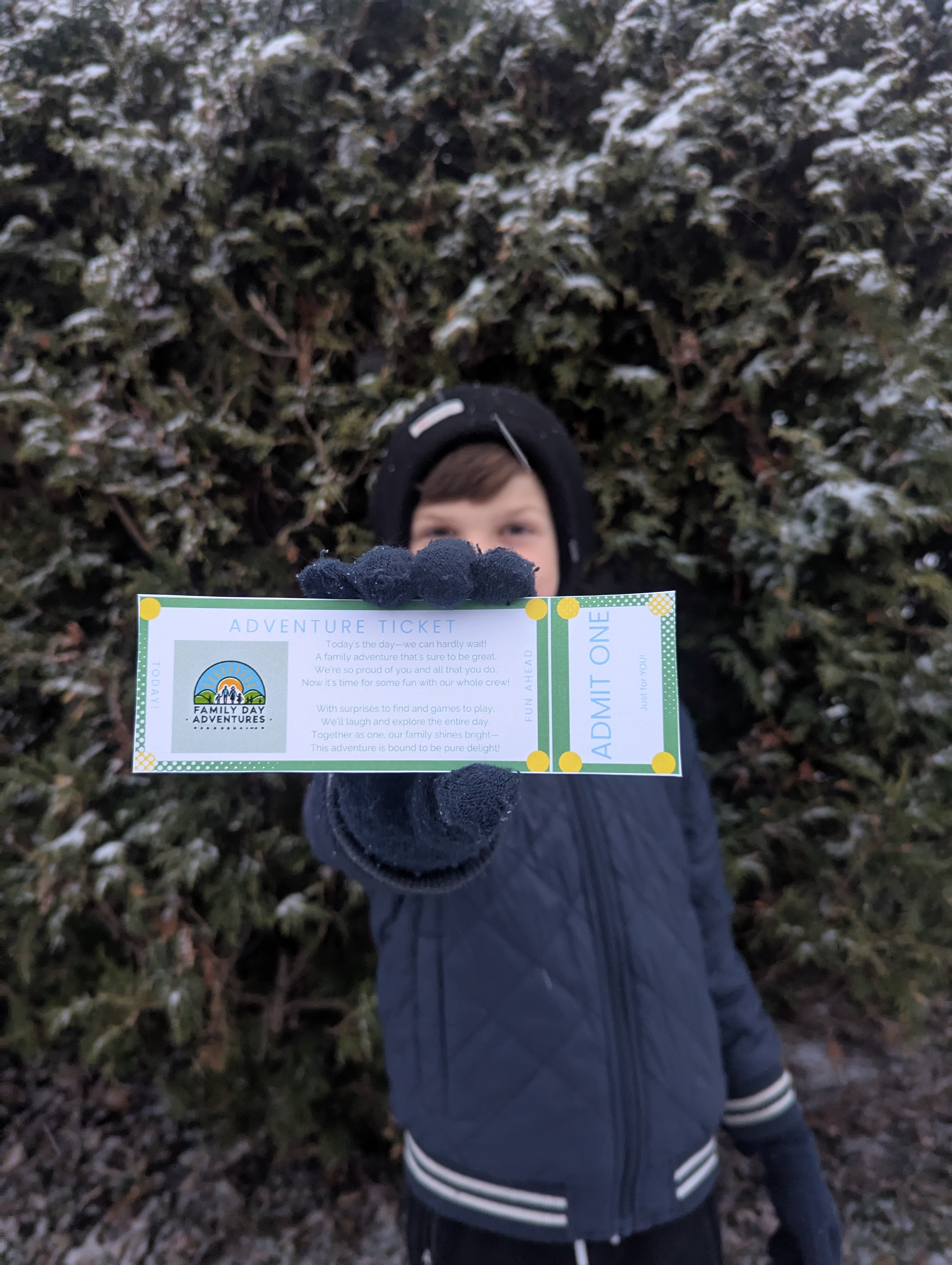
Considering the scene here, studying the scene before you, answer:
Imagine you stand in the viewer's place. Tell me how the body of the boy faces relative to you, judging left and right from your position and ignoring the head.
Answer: facing the viewer

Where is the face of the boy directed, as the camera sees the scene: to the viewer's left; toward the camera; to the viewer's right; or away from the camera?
toward the camera
